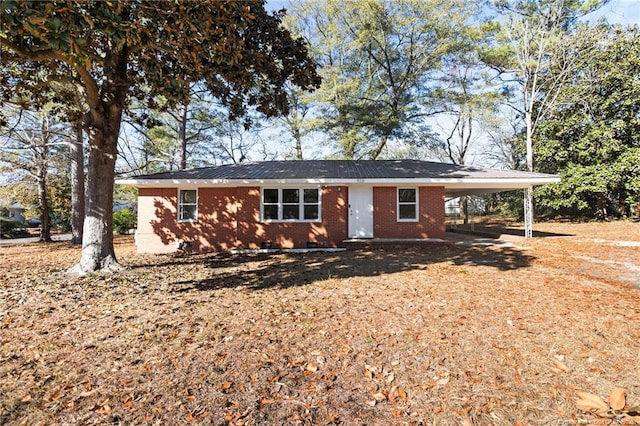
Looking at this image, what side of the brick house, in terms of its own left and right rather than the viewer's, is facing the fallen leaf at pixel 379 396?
front

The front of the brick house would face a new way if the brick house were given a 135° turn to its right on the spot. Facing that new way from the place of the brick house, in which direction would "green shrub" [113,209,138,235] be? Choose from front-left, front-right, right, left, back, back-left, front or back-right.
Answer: front

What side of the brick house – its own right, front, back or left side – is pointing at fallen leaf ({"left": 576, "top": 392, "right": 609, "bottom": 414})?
front

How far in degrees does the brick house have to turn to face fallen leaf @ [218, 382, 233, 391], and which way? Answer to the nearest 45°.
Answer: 0° — it already faces it

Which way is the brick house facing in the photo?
toward the camera

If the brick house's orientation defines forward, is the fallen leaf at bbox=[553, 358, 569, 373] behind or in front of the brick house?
in front

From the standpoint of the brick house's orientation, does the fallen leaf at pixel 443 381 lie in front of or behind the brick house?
in front
